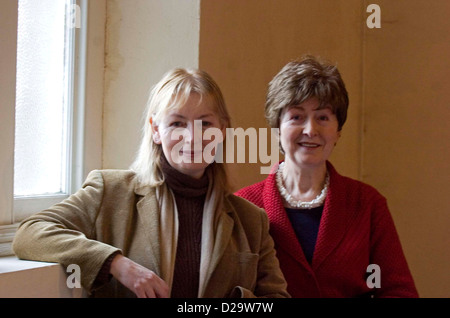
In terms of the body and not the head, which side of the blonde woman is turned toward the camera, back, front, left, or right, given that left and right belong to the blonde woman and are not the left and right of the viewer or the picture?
front
